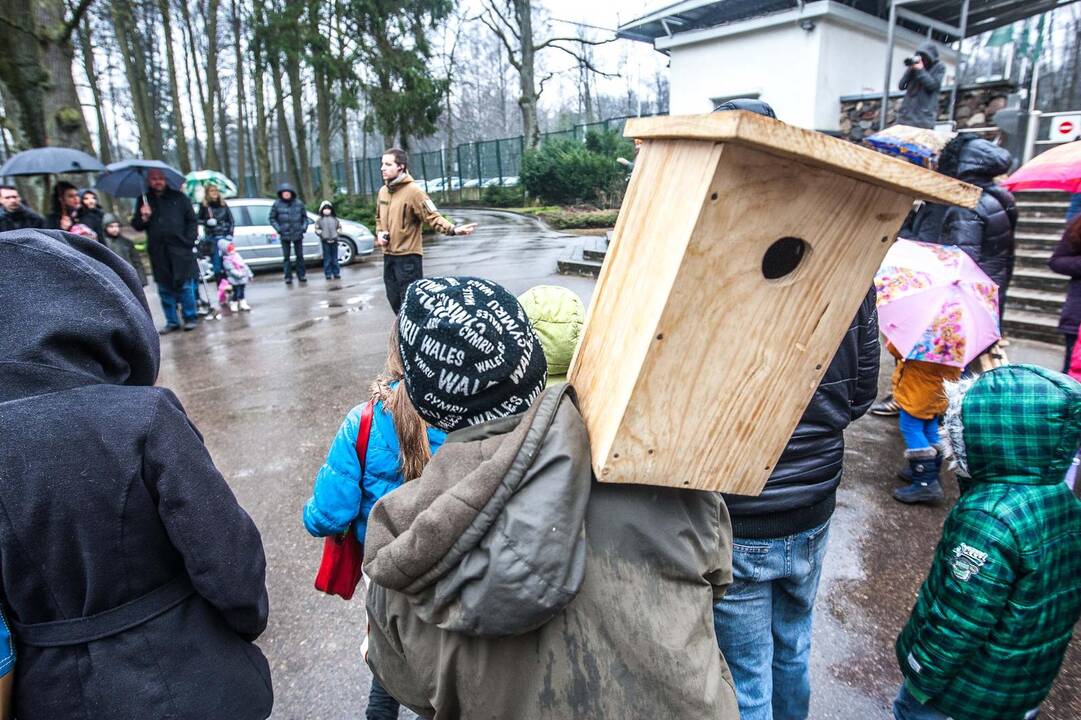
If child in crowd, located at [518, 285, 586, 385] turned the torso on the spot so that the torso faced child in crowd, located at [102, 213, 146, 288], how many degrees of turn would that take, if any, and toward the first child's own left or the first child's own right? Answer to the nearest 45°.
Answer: approximately 45° to the first child's own left

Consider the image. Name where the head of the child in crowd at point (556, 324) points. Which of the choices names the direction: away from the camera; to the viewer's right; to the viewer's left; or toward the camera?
away from the camera

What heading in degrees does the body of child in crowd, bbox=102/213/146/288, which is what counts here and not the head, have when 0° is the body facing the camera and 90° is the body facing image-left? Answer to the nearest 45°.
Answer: approximately 315°

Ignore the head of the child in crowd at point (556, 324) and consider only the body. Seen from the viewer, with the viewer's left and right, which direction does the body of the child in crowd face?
facing away from the viewer

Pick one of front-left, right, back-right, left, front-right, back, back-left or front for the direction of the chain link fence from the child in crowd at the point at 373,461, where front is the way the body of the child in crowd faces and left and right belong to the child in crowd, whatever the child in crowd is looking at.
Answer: front-right

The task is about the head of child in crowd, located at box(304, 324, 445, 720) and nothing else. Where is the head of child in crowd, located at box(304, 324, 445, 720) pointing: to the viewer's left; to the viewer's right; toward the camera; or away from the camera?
away from the camera

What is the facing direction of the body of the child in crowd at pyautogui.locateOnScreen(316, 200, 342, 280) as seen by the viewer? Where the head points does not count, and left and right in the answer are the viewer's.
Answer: facing the viewer

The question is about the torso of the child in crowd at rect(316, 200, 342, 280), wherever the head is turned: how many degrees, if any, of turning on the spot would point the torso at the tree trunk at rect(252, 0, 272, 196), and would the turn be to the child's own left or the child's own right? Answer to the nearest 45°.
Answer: approximately 180°

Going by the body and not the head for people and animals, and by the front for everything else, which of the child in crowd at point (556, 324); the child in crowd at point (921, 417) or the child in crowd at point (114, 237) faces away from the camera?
the child in crowd at point (556, 324)

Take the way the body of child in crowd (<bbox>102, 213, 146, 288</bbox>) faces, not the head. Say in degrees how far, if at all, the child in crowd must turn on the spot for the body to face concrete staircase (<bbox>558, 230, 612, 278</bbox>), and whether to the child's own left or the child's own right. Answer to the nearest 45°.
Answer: approximately 45° to the child's own left

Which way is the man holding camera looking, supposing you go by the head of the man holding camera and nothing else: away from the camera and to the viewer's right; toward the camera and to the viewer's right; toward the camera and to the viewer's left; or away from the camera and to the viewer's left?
toward the camera and to the viewer's left

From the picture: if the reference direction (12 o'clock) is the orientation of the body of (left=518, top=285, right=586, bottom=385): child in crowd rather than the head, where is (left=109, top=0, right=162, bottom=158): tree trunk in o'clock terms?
The tree trunk is roughly at 11 o'clock from the child in crowd.

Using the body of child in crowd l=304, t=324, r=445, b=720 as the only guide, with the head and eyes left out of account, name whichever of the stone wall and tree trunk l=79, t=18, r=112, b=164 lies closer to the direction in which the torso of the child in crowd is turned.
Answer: the tree trunk
